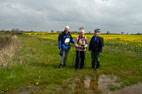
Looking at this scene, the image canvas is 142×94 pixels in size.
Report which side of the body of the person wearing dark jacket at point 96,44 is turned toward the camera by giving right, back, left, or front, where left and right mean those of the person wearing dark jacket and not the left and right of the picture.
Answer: front
